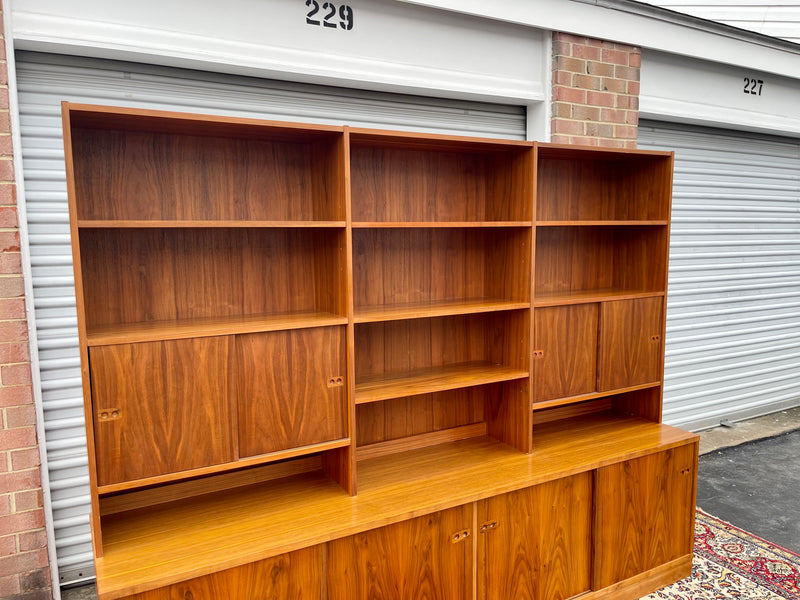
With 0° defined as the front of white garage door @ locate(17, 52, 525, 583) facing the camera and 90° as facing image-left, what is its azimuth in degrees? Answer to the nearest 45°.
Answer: approximately 315°

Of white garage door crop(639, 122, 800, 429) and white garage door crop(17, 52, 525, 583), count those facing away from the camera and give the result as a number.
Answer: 0

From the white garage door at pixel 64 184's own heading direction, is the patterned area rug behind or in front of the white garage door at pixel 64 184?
in front

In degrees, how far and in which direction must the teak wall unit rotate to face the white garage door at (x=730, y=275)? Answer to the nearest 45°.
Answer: approximately 90° to its left

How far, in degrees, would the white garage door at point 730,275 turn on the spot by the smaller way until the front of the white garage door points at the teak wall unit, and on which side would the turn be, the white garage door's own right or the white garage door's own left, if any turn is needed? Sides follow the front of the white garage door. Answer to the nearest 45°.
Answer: approximately 45° to the white garage door's own right

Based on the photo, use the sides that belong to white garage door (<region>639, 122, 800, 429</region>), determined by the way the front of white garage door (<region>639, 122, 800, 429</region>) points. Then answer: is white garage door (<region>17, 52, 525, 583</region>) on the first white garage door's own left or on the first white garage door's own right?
on the first white garage door's own right

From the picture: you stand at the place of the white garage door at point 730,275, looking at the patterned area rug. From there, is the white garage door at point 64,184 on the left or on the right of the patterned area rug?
right

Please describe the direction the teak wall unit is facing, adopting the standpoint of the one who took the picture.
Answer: facing the viewer and to the right of the viewer

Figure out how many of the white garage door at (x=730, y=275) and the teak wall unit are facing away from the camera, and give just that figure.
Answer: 0
